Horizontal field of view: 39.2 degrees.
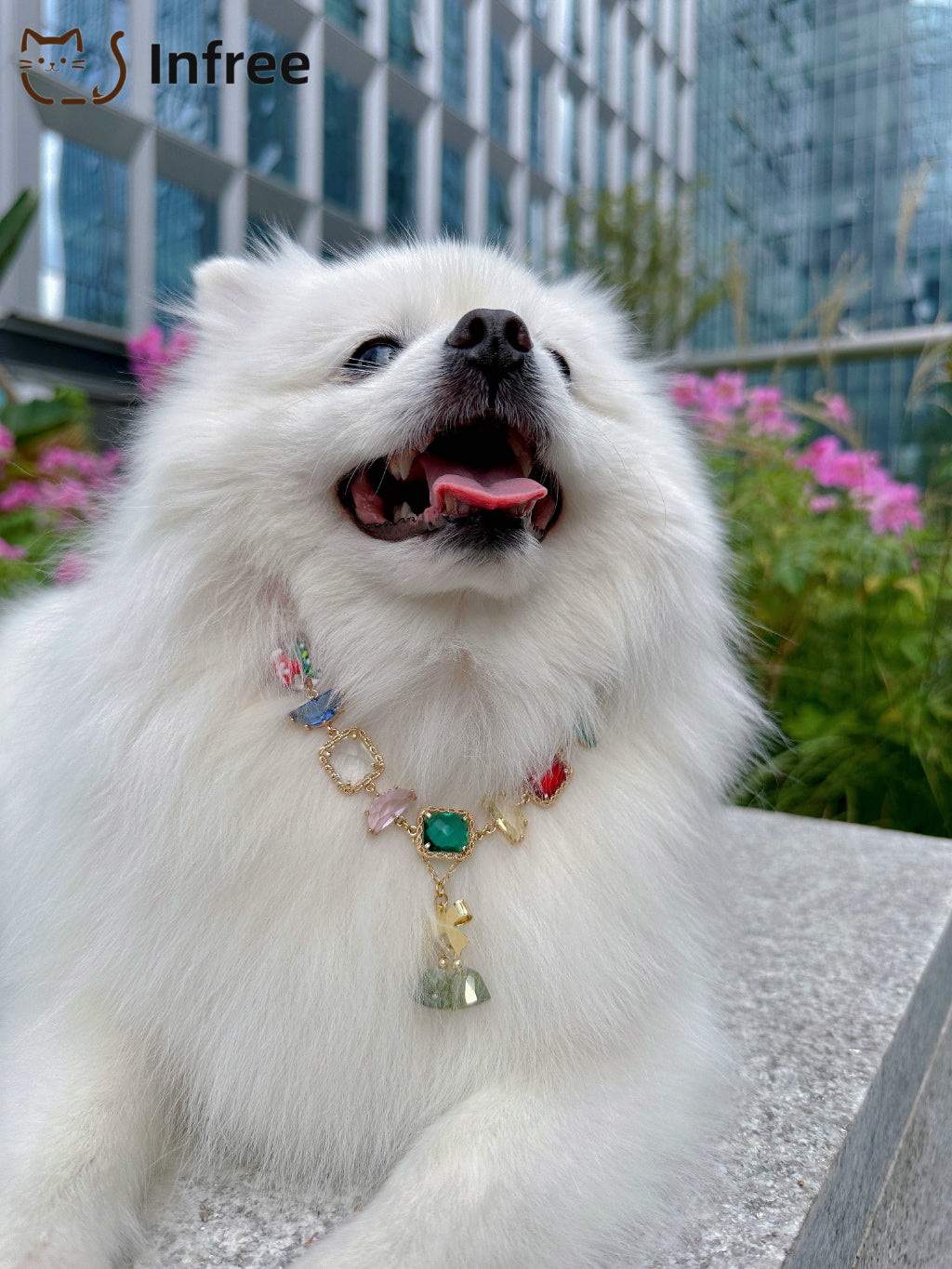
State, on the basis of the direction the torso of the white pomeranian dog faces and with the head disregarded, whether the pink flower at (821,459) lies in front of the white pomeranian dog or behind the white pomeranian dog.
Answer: behind

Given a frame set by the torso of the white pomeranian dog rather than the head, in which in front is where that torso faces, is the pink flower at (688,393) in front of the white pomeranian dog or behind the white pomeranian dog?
behind

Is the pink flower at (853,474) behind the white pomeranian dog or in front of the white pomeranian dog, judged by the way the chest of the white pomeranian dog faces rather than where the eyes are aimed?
behind

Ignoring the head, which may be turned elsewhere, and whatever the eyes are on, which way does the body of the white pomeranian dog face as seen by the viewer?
toward the camera

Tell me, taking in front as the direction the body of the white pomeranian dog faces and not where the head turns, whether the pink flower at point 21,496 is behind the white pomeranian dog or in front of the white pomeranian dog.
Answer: behind

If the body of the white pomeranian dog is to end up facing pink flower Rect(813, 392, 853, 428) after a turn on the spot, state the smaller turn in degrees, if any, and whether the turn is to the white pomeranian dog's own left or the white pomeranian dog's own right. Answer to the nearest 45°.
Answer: approximately 135° to the white pomeranian dog's own left

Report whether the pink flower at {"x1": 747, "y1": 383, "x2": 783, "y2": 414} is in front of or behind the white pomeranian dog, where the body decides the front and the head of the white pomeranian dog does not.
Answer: behind

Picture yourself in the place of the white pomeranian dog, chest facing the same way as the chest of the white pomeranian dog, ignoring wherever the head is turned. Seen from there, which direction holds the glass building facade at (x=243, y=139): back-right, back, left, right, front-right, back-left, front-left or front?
back

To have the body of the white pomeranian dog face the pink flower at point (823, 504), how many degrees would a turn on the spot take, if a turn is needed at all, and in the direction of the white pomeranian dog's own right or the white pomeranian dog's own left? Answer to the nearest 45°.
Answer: approximately 135° to the white pomeranian dog's own left
